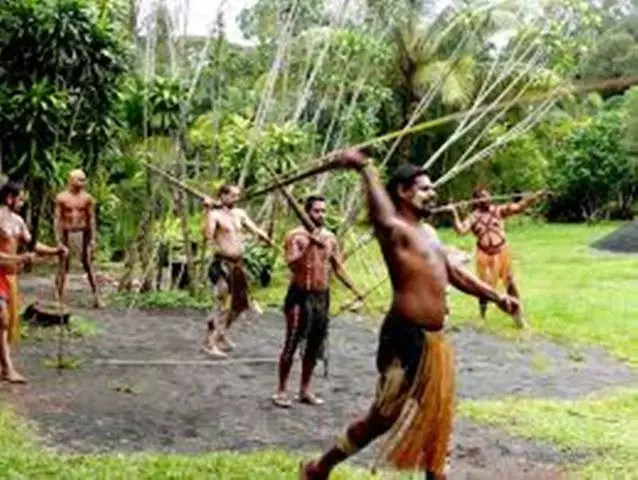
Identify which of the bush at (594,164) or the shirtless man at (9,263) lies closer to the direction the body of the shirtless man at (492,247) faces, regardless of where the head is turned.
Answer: the shirtless man

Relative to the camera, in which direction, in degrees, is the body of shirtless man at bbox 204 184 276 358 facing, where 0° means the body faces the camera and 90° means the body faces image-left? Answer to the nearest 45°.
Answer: approximately 315°

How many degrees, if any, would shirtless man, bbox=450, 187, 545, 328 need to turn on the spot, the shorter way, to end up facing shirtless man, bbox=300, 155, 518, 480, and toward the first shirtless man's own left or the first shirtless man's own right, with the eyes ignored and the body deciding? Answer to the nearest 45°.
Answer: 0° — they already face them

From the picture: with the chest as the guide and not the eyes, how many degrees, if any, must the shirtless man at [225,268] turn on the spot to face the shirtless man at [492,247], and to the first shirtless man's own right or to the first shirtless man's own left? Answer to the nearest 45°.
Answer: approximately 90° to the first shirtless man's own left

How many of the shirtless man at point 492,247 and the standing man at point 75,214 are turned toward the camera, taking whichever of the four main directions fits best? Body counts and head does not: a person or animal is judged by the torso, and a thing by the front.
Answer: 2

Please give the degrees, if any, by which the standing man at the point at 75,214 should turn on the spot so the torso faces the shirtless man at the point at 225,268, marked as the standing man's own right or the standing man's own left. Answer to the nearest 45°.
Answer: approximately 45° to the standing man's own left

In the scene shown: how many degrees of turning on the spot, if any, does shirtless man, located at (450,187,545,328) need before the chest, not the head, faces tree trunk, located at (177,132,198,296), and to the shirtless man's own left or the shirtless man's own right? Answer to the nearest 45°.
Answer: approximately 90° to the shirtless man's own right

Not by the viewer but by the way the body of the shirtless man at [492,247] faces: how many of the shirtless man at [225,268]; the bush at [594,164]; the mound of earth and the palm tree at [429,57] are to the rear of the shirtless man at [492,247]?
3

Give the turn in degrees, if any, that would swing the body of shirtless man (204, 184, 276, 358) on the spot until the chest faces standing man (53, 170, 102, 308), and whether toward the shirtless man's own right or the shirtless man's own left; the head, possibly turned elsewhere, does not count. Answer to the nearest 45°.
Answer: approximately 180°

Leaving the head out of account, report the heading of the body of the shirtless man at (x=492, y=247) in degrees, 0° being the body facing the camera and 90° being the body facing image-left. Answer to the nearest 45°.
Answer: approximately 0°

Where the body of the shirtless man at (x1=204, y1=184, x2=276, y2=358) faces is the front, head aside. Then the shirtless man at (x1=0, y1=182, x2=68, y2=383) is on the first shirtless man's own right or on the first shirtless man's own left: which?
on the first shirtless man's own right
